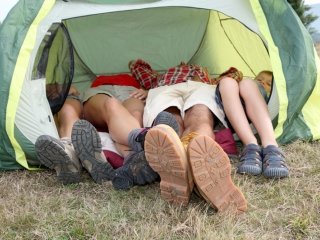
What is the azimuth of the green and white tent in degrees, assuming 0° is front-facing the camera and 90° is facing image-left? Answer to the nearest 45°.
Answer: approximately 0°

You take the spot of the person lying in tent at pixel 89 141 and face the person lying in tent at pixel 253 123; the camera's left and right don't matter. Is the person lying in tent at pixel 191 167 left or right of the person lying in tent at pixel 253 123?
right
